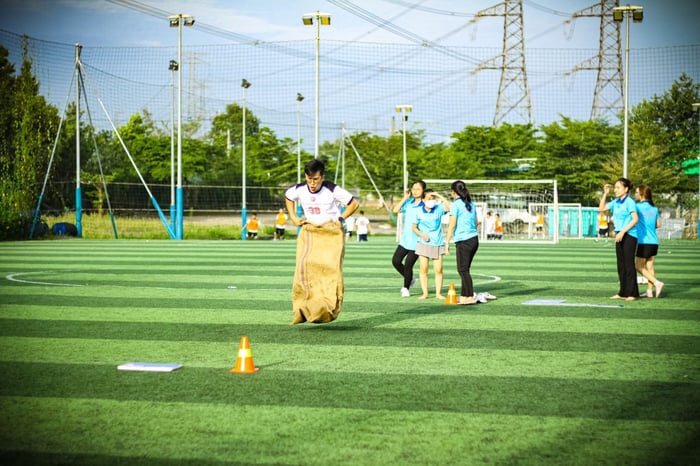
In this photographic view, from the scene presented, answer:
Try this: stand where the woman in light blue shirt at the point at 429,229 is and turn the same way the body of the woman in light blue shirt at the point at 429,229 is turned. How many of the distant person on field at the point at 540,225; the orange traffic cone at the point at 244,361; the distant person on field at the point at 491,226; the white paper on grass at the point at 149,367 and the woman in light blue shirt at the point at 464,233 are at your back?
2

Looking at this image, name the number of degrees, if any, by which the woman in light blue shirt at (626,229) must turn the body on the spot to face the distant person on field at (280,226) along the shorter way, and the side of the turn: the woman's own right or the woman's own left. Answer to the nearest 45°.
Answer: approximately 90° to the woman's own right

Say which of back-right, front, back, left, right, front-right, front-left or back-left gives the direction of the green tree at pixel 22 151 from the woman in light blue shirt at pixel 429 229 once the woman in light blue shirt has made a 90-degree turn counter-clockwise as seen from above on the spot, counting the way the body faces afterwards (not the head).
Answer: back-left

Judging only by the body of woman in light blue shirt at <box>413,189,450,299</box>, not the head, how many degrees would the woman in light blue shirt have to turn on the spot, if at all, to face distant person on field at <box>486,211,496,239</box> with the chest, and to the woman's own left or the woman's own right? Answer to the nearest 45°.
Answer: approximately 180°

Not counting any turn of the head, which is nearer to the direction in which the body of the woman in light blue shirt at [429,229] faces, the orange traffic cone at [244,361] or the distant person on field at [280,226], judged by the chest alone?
the orange traffic cone

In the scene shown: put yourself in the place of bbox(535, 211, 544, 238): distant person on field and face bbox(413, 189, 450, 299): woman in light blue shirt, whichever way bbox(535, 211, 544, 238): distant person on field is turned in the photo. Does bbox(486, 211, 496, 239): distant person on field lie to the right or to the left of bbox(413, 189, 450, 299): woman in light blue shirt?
right

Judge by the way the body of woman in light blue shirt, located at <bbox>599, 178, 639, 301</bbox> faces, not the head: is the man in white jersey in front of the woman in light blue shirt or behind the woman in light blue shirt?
in front

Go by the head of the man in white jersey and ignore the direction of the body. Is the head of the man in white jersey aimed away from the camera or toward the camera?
toward the camera

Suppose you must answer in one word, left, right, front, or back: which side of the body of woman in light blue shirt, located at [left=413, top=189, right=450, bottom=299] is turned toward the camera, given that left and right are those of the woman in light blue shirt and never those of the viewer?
front

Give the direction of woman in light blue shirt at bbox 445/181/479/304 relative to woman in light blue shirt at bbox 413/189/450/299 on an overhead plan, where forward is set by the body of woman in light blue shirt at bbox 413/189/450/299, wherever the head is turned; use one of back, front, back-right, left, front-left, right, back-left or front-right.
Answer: front-left

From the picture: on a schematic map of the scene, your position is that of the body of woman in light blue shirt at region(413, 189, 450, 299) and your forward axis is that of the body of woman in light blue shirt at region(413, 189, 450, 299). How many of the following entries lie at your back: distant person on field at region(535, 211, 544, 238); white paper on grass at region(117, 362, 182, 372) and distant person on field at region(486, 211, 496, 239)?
2

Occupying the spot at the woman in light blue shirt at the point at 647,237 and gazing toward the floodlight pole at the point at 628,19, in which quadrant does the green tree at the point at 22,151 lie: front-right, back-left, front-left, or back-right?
front-left

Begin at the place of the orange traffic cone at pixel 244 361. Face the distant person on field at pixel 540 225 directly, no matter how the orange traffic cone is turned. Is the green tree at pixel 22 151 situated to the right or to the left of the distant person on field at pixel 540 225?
left

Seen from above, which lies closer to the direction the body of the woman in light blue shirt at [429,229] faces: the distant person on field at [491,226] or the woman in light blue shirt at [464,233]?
the woman in light blue shirt

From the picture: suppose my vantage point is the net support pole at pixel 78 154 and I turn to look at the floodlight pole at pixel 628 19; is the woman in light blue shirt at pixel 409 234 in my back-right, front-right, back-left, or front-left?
front-right

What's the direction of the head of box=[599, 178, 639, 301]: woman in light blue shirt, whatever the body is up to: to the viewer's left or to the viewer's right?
to the viewer's left

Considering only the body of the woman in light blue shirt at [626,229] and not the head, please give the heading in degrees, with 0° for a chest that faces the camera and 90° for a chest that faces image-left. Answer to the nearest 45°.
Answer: approximately 45°

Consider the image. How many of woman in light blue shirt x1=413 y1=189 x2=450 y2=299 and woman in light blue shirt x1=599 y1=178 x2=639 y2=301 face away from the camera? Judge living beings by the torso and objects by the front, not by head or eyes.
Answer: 0

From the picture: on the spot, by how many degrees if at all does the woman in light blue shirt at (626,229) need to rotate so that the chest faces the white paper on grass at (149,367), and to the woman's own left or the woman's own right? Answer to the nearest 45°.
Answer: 0° — they already face it
